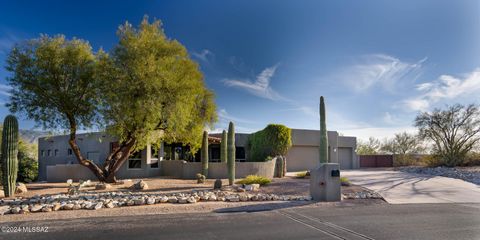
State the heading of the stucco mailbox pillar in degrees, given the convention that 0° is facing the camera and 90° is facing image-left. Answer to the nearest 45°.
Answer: approximately 315°

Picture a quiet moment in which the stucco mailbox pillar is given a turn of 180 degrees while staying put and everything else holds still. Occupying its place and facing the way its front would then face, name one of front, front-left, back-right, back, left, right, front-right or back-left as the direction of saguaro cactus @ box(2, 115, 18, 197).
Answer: front-left

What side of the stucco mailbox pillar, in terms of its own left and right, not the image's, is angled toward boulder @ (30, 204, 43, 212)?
right

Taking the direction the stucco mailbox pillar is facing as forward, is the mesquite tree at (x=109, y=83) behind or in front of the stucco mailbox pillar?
behind

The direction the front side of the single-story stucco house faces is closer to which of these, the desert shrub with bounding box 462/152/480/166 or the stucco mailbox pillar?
the stucco mailbox pillar

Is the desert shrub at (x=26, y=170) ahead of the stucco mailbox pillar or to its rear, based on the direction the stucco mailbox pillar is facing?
to the rear

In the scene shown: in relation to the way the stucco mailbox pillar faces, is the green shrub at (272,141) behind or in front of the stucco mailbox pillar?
behind

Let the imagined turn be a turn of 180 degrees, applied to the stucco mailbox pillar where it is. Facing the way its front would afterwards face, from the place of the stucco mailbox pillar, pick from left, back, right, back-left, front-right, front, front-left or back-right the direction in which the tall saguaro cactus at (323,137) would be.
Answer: front-right

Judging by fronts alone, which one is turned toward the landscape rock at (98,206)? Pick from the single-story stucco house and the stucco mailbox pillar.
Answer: the single-story stucco house

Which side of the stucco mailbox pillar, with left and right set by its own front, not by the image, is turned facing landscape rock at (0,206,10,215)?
right

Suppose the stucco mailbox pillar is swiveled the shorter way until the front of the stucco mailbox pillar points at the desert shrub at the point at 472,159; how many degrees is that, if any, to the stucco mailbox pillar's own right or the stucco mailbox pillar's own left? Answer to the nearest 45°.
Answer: approximately 90° to the stucco mailbox pillar's own left
